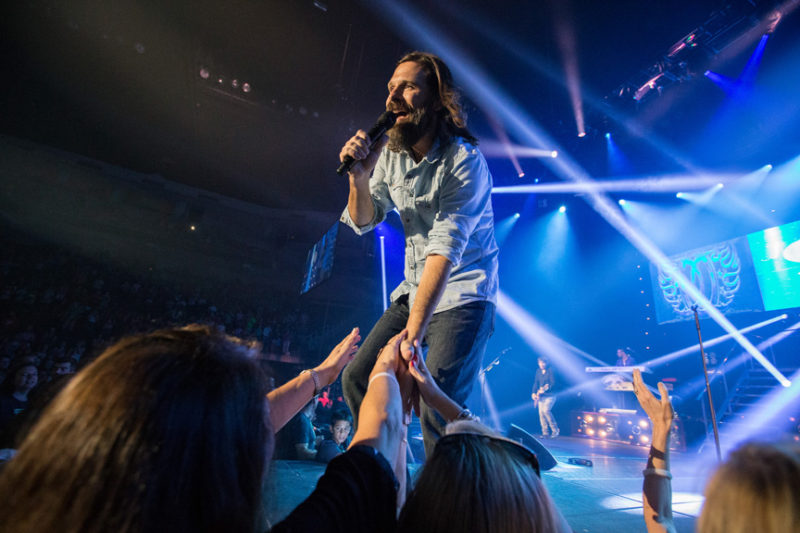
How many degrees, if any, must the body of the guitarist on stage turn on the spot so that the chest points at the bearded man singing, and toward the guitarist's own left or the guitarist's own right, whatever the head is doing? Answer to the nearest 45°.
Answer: approximately 45° to the guitarist's own left

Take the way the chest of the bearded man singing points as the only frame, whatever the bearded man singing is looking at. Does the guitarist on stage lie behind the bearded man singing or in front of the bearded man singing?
behind

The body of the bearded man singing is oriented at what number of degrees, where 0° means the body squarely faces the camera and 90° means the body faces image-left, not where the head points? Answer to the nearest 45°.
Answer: approximately 45°
